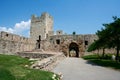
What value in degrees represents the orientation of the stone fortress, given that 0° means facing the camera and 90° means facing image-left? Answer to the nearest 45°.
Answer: approximately 0°
